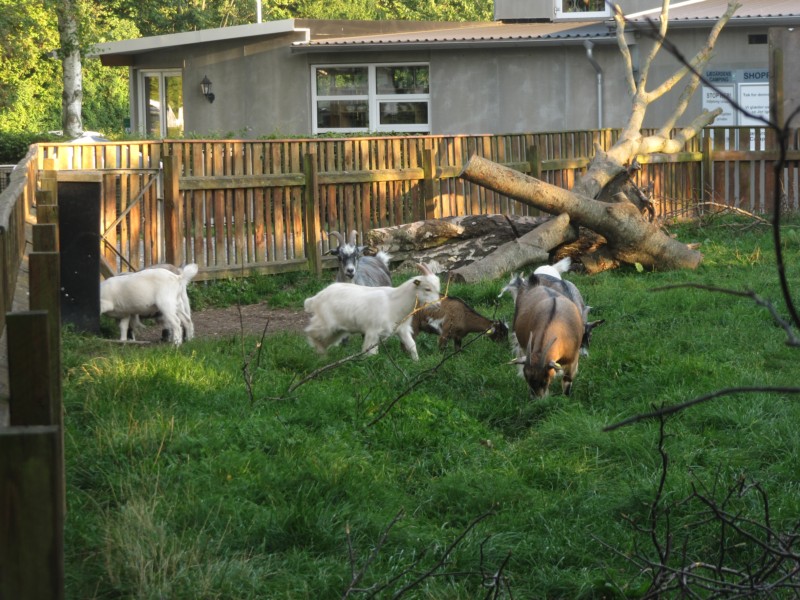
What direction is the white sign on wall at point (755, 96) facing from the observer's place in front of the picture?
facing the viewer

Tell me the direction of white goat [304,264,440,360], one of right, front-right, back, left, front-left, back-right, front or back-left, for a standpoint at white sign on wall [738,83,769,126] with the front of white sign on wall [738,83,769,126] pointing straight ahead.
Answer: front

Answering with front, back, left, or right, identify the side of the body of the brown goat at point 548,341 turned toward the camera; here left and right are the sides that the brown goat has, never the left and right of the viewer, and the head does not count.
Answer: front

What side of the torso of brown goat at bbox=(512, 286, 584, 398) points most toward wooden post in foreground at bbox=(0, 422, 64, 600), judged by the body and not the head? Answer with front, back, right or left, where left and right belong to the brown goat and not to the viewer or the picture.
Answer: front

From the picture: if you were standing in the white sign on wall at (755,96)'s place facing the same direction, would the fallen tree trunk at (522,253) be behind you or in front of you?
in front

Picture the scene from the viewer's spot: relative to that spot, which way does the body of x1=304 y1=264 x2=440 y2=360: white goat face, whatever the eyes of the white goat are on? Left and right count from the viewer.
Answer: facing to the right of the viewer

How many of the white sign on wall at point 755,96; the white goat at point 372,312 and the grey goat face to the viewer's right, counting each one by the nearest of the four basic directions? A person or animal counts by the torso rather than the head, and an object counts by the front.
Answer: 1

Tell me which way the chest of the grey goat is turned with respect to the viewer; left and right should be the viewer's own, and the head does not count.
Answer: facing the viewer and to the left of the viewer

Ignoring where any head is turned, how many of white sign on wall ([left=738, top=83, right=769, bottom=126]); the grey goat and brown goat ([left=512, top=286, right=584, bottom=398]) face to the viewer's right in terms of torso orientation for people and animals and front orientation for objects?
0

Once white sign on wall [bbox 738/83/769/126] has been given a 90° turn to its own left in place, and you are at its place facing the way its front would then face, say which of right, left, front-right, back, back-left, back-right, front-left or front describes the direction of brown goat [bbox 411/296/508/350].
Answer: right

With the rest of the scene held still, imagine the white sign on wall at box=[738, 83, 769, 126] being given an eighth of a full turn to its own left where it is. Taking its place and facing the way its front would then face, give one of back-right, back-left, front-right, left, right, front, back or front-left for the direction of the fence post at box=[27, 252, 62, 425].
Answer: front-right

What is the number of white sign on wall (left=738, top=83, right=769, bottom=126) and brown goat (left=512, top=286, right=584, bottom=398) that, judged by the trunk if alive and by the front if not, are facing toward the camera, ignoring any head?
2

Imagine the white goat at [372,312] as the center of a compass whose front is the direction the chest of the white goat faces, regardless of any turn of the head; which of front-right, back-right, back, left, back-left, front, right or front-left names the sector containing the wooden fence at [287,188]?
left

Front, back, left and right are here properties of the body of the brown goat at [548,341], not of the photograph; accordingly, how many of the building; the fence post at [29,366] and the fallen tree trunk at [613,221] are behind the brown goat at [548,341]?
2

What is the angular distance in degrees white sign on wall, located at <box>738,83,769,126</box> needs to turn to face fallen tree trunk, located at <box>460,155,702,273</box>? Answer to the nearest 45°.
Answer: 0° — it already faces it
